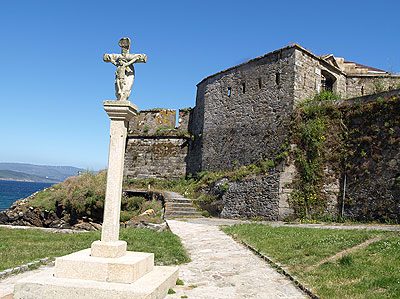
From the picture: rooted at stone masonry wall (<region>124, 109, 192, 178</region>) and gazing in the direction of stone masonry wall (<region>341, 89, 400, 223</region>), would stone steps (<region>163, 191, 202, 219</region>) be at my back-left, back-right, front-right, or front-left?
front-right

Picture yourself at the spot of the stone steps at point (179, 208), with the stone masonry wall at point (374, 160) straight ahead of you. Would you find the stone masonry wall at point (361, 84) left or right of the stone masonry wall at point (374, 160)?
left

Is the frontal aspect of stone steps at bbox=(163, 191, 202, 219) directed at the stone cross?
yes

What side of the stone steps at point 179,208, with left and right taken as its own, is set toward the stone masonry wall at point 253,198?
left

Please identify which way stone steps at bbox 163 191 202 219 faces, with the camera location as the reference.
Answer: facing the viewer

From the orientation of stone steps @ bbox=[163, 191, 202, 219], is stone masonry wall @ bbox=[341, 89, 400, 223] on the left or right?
on its left

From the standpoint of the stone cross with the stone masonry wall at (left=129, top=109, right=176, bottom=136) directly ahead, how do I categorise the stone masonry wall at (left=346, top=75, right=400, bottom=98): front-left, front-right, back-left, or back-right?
front-right

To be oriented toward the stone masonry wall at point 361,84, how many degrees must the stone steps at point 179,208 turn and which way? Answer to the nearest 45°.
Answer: approximately 90° to its left
